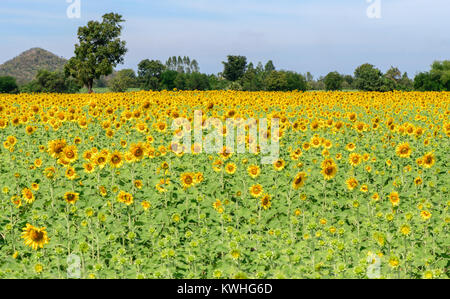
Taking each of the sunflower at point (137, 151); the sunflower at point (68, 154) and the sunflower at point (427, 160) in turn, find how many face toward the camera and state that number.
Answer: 3

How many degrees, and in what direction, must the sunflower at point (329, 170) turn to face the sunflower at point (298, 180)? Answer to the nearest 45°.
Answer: approximately 45° to its right

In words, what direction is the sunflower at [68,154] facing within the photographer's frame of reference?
facing the viewer

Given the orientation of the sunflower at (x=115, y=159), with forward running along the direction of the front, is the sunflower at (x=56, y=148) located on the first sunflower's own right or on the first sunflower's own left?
on the first sunflower's own right

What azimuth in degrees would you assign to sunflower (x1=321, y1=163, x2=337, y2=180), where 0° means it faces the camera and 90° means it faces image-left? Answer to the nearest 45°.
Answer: approximately 0°

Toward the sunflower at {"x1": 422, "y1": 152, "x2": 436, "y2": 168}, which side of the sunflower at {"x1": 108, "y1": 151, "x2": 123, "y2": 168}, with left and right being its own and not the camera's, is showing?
left

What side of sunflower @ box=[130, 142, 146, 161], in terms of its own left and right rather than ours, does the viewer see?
front

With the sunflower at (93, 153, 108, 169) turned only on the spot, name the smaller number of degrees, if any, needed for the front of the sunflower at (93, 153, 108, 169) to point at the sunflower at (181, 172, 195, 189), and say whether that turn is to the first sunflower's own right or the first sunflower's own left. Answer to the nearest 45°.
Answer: approximately 45° to the first sunflower's own left

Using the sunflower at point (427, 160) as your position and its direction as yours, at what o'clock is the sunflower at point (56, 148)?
the sunflower at point (56, 148) is roughly at 2 o'clock from the sunflower at point (427, 160).

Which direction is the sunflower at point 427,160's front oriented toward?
toward the camera

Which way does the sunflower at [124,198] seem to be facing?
toward the camera
